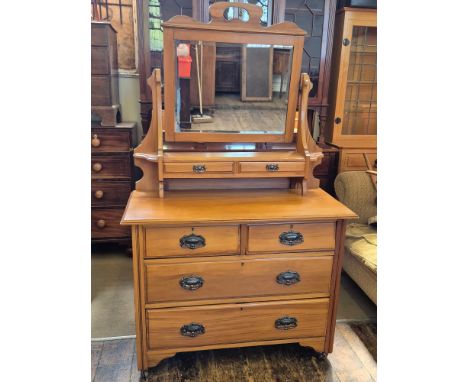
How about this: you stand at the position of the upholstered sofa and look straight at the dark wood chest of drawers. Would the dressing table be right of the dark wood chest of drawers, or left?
left

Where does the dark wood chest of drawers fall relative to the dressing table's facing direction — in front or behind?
behind

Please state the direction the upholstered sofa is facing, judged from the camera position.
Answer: facing the viewer and to the left of the viewer

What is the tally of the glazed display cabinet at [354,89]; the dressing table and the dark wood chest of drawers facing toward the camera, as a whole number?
3

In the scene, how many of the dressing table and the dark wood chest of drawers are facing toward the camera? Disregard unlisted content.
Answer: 2

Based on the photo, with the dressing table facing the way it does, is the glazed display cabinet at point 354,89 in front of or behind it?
behind

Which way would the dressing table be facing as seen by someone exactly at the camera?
facing the viewer

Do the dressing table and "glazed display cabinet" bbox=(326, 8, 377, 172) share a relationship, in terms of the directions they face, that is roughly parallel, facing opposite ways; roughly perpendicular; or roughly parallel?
roughly parallel

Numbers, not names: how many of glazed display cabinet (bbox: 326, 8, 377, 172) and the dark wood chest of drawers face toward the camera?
2

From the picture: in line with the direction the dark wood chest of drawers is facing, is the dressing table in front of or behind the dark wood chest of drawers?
in front

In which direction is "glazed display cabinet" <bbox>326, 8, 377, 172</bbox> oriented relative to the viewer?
toward the camera

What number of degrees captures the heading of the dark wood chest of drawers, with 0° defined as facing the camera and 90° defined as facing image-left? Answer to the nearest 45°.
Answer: approximately 0°
